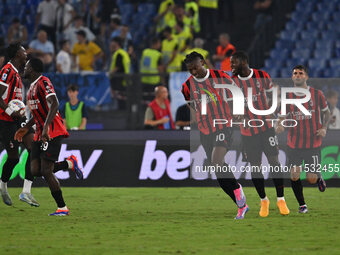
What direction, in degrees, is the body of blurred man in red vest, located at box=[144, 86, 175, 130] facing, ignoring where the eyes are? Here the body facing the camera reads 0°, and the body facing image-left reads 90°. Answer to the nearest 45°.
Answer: approximately 315°

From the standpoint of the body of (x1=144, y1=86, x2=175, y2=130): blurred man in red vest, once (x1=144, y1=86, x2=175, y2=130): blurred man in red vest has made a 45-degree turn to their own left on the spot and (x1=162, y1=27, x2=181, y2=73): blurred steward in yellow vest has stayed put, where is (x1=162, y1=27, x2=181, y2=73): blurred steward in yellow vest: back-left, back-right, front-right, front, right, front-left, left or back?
left

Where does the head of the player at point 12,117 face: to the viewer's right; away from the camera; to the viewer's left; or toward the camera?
to the viewer's right

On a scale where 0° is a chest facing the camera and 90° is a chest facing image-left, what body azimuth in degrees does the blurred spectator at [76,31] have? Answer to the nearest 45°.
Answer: approximately 0°

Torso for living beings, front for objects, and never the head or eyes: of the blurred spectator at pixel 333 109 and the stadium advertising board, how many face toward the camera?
2

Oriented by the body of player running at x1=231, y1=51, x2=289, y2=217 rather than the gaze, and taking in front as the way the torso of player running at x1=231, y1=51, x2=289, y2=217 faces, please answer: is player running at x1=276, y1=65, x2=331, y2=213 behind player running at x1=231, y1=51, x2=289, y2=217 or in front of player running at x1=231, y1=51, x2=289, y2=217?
behind

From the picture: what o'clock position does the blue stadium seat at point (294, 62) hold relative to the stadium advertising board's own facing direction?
The blue stadium seat is roughly at 7 o'clock from the stadium advertising board.

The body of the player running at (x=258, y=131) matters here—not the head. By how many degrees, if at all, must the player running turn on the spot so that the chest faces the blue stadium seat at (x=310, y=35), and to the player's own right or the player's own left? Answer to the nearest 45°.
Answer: approximately 135° to the player's own right

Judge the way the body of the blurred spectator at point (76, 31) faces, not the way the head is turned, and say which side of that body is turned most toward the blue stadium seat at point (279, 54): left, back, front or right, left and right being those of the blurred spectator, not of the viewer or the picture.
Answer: left

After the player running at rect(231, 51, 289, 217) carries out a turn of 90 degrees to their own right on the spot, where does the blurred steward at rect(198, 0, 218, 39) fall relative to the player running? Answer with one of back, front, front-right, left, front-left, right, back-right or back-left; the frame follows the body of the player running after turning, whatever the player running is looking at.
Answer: front-right
